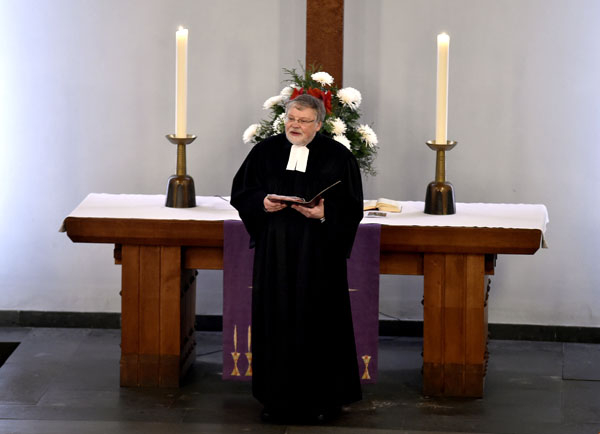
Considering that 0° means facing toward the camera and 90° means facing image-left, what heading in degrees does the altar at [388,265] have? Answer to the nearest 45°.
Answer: approximately 0°

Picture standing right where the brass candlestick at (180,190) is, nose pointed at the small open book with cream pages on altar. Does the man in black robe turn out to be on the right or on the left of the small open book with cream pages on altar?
right

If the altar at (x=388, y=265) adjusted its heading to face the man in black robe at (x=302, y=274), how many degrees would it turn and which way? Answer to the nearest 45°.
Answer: approximately 45° to its right
